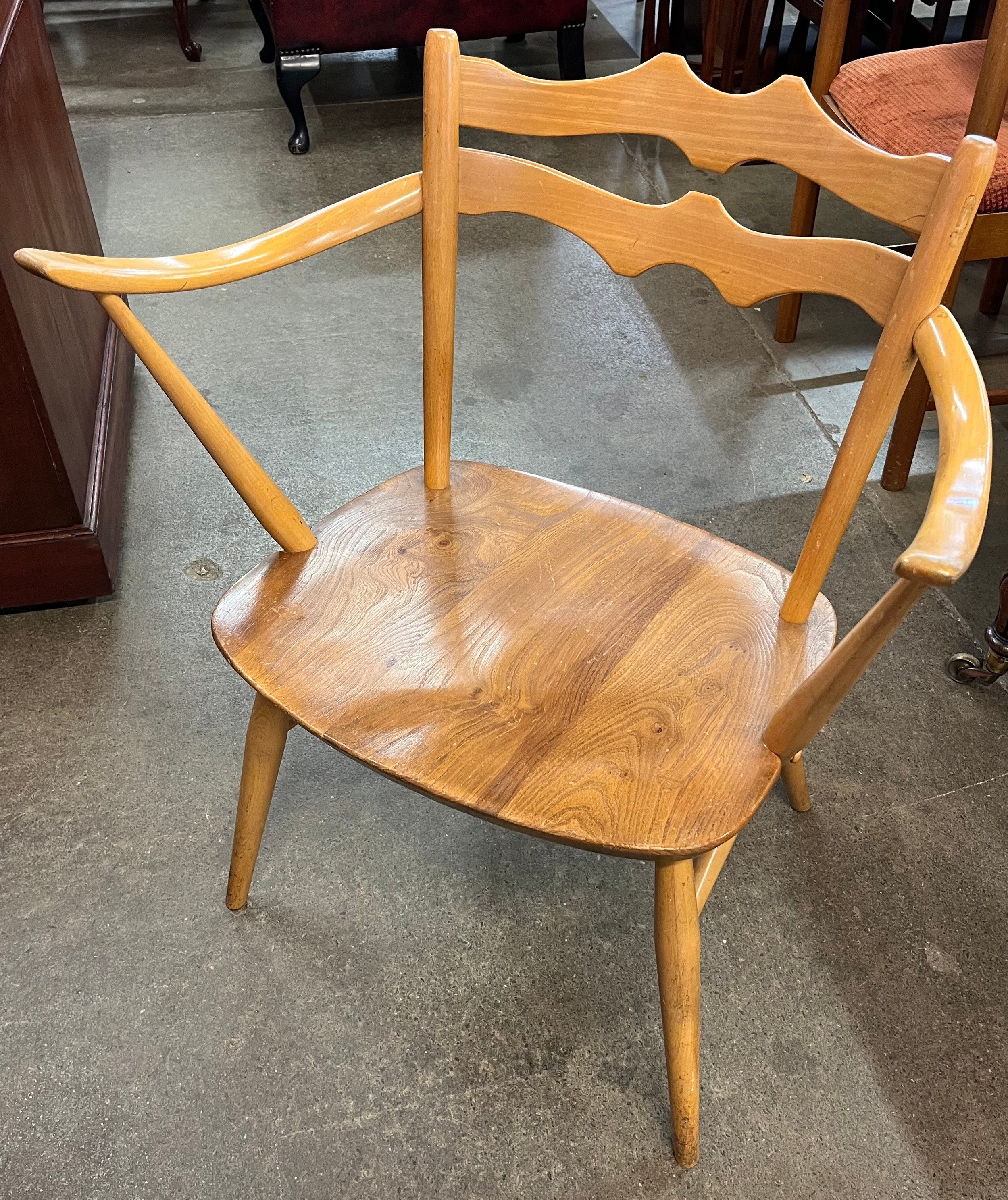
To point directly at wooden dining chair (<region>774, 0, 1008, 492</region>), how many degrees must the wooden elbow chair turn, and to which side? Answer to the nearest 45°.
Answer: approximately 180°

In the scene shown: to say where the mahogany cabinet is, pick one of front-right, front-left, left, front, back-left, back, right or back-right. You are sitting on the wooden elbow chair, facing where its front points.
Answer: right

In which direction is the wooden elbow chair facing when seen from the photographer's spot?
facing the viewer and to the left of the viewer

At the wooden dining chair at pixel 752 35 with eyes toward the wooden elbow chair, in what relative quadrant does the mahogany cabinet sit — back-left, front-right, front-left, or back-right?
front-right

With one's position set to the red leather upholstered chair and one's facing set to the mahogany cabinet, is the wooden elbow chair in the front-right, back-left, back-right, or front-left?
front-left

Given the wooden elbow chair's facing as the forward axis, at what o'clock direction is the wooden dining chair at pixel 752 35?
The wooden dining chair is roughly at 5 o'clock from the wooden elbow chair.

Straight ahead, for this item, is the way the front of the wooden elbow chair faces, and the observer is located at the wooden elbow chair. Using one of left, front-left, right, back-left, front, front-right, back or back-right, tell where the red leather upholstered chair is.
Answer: back-right
